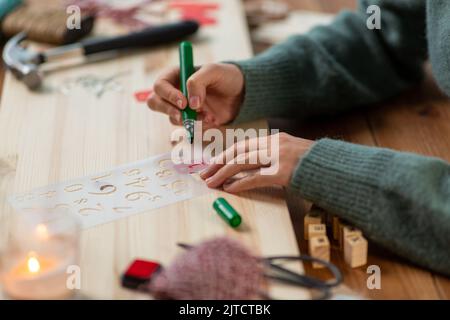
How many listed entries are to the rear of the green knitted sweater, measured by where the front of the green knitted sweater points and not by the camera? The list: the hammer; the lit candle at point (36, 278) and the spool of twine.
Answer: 0

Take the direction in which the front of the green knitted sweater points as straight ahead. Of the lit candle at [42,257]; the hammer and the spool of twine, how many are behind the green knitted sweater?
0

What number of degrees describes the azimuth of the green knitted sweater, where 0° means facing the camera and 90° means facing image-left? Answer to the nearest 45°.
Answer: approximately 90°

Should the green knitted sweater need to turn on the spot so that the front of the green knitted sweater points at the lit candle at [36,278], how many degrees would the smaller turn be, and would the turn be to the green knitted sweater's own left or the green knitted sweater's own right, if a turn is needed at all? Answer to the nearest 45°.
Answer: approximately 45° to the green knitted sweater's own left

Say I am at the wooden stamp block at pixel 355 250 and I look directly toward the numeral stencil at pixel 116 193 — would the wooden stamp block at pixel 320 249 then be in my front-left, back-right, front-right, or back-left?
front-left

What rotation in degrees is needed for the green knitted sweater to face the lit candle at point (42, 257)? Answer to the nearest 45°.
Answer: approximately 45° to its left

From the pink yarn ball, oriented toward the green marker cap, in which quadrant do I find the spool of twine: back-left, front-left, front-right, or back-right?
front-left

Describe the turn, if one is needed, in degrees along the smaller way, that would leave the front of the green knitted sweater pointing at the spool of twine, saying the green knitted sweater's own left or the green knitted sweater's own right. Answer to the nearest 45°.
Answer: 0° — it already faces it
